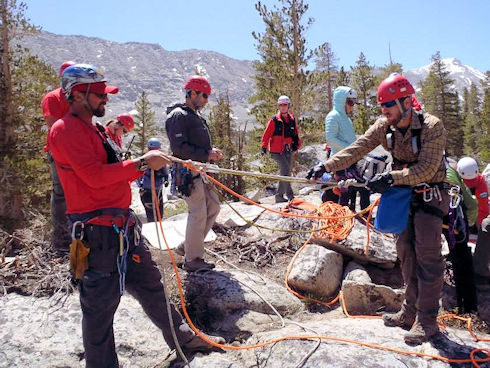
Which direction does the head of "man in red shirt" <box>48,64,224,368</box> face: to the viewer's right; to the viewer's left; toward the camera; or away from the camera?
to the viewer's right

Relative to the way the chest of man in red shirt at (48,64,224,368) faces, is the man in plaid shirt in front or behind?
in front

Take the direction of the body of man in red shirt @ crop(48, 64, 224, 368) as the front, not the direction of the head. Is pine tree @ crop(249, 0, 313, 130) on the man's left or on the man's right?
on the man's left

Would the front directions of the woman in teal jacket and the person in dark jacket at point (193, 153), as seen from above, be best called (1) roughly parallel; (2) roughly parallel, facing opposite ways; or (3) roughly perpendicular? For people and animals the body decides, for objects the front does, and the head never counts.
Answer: roughly parallel

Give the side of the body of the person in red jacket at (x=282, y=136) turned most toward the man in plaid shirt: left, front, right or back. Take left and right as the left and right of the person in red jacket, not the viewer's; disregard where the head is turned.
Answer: front

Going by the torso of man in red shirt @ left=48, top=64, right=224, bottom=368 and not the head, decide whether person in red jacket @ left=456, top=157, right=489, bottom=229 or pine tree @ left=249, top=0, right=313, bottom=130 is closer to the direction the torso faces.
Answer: the person in red jacket

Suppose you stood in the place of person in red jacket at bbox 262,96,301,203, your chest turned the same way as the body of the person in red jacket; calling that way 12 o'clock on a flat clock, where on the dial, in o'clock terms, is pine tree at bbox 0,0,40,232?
The pine tree is roughly at 4 o'clock from the person in red jacket.

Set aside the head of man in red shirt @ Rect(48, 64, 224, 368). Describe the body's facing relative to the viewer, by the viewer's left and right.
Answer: facing to the right of the viewer

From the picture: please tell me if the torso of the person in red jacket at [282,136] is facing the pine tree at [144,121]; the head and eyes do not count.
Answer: no

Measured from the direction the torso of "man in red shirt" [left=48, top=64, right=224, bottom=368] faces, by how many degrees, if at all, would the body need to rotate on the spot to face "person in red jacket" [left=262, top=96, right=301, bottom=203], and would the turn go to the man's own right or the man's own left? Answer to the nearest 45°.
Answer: approximately 45° to the man's own left

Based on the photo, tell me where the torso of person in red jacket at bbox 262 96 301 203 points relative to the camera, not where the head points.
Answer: toward the camera

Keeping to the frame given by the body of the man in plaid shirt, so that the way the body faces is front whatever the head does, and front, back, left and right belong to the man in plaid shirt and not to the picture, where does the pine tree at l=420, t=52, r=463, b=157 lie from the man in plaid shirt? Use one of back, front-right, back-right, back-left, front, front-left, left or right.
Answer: back-right

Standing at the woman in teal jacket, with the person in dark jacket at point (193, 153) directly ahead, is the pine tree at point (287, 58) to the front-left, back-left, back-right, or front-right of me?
back-right

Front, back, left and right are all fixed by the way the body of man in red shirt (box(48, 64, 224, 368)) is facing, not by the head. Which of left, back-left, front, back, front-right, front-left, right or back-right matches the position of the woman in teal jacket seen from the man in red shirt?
front-left
